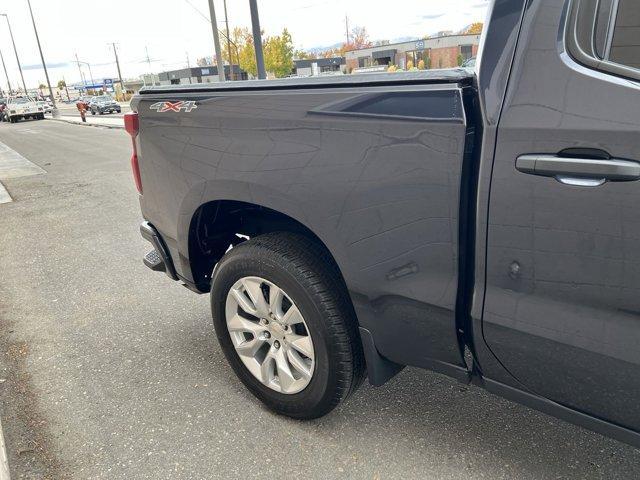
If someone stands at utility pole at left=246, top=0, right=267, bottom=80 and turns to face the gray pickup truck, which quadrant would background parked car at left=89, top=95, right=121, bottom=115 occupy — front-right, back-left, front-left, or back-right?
back-right

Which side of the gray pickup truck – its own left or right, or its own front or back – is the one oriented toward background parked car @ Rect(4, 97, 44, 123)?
back

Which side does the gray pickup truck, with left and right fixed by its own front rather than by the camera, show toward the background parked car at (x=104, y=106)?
back

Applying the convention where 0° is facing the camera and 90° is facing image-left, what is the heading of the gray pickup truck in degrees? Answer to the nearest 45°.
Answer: approximately 315°

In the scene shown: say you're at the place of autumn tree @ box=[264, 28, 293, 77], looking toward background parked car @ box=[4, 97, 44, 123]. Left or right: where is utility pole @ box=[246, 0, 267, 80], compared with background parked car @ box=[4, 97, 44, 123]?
left

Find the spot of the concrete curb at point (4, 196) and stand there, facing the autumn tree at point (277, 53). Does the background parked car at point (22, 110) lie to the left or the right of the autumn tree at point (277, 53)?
left

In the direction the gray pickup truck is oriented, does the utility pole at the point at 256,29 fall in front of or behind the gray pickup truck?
behind

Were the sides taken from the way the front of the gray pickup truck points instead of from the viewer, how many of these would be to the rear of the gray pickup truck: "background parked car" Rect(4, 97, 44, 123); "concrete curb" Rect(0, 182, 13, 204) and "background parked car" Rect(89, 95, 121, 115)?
3

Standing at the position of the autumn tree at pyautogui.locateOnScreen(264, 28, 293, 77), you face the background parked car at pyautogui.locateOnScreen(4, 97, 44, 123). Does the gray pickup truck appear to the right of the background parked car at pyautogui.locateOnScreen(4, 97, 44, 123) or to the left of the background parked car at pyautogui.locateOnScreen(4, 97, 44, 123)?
left

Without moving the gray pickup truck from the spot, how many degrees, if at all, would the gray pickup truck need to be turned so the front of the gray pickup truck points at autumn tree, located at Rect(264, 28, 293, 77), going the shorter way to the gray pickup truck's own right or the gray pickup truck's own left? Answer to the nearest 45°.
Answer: approximately 135° to the gray pickup truck's own left

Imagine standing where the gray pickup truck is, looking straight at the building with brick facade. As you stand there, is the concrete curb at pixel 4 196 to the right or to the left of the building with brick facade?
left

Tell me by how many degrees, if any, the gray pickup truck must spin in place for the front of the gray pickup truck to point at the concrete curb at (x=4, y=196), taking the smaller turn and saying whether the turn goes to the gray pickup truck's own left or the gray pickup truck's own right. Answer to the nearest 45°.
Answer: approximately 180°
